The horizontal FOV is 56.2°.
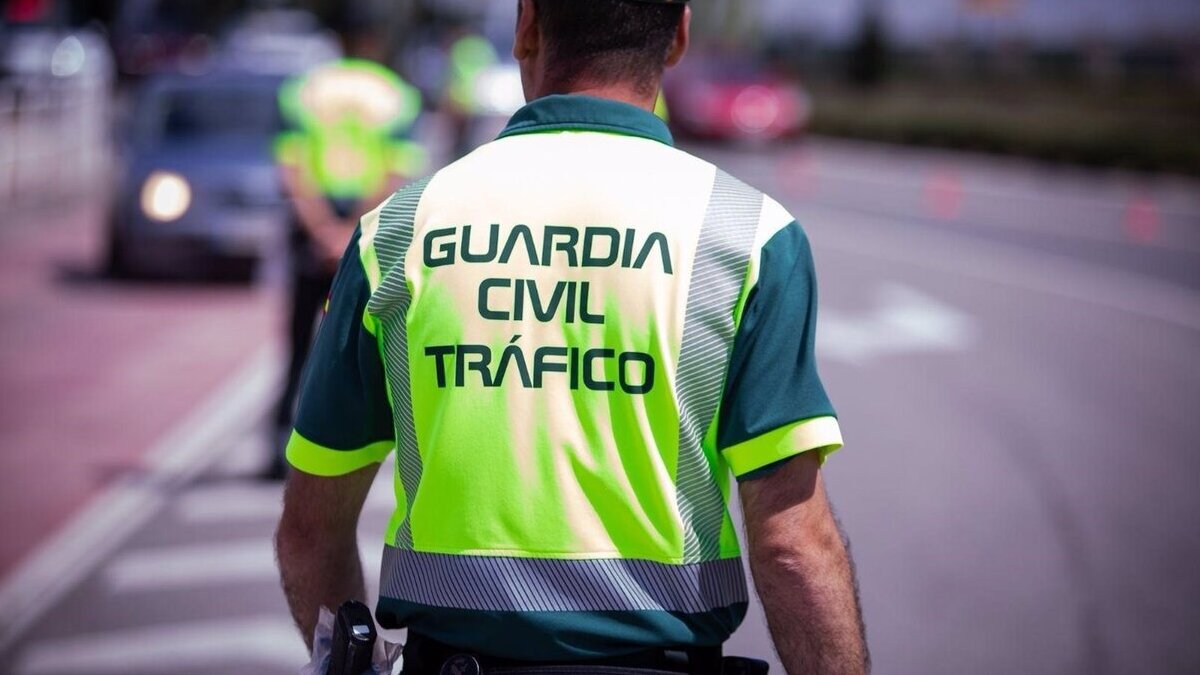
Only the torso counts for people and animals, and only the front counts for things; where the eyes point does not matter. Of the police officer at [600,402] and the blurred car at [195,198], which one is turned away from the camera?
the police officer

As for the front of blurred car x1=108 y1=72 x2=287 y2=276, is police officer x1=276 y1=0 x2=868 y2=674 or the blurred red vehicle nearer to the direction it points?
the police officer

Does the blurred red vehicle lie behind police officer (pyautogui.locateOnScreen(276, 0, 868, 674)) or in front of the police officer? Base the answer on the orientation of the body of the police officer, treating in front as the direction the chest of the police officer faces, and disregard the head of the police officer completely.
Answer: in front

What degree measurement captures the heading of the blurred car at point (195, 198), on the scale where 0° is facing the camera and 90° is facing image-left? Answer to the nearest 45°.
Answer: approximately 0°

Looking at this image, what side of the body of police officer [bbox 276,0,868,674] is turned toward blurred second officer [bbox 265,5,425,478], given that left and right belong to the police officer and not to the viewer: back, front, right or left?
front

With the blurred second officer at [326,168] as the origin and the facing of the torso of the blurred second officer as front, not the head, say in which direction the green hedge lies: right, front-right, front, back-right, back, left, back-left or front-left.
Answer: front-right

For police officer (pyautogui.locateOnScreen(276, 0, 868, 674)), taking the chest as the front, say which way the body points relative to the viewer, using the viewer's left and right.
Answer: facing away from the viewer

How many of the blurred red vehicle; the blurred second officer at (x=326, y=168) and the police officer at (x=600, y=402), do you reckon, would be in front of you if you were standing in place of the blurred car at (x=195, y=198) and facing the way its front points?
2

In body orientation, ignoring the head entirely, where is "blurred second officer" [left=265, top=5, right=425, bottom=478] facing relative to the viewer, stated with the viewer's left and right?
facing away from the viewer

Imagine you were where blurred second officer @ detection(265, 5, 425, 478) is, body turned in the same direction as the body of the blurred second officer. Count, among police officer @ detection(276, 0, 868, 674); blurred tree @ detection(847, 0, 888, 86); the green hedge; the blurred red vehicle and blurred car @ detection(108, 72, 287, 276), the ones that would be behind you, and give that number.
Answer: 1

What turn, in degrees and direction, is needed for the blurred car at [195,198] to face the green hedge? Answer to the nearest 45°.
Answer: approximately 135° to its left

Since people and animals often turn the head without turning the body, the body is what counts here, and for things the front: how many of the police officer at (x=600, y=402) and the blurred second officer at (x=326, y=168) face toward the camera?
0

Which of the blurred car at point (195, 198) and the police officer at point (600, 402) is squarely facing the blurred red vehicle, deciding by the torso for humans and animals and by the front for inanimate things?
the police officer

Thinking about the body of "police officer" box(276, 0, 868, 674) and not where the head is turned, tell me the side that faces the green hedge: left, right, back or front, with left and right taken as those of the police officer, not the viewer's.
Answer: front

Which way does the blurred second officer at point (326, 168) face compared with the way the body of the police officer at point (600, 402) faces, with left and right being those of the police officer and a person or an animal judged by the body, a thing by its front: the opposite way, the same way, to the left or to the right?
the same way

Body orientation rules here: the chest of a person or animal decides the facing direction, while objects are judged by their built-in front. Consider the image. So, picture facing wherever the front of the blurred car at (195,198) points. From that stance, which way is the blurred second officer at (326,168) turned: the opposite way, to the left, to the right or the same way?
the opposite way

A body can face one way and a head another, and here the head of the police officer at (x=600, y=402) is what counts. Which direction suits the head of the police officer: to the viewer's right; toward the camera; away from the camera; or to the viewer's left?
away from the camera

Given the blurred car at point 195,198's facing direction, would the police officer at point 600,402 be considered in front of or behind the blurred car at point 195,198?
in front
